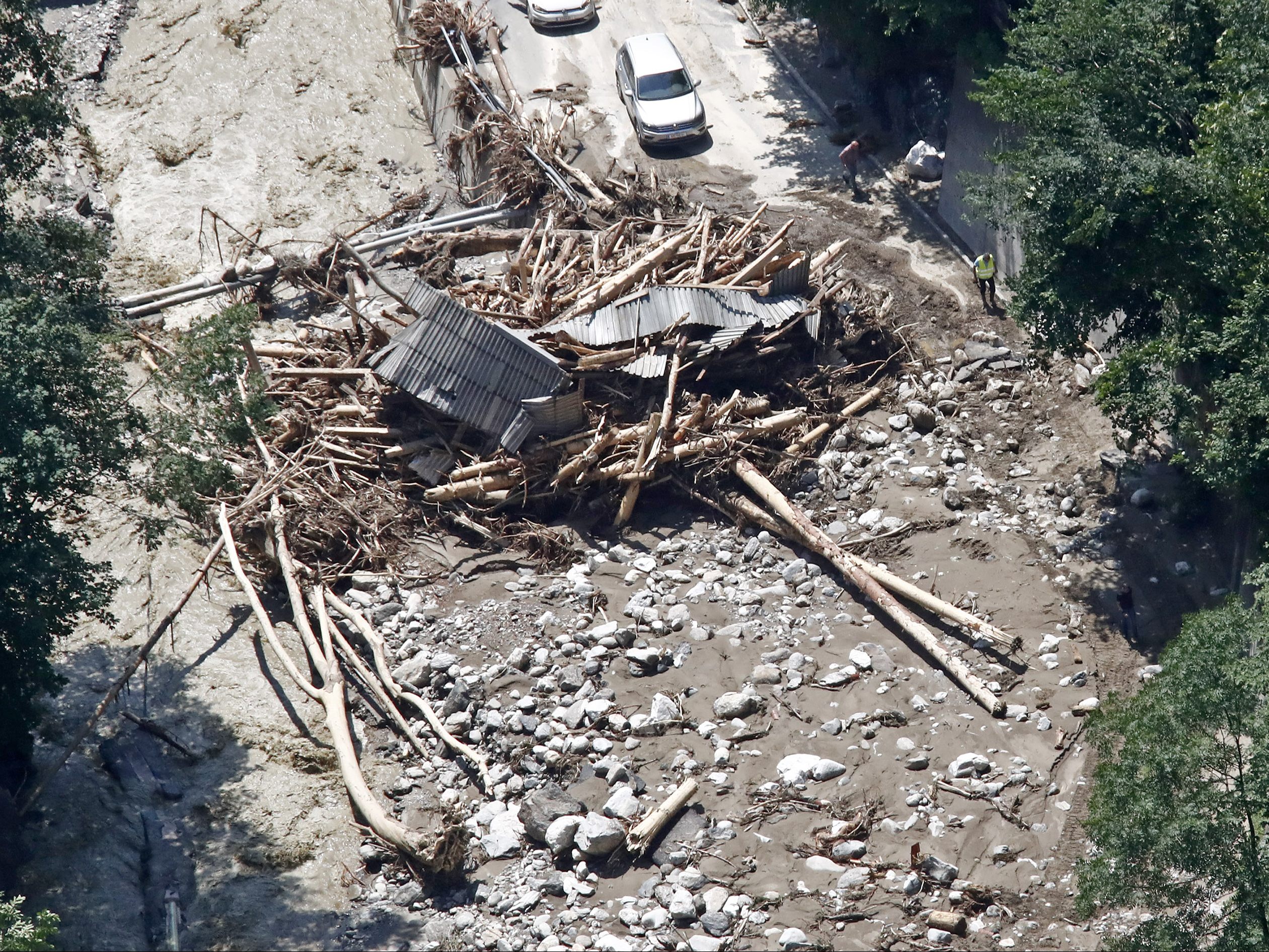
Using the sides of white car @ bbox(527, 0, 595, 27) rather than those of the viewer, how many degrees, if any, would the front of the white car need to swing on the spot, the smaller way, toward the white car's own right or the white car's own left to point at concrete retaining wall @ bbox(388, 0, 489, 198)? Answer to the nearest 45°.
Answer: approximately 45° to the white car's own right

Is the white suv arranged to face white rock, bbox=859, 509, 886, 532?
yes

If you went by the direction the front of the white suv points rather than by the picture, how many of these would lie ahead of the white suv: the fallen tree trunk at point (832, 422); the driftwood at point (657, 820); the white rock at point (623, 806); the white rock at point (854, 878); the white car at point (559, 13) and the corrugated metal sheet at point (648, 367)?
5

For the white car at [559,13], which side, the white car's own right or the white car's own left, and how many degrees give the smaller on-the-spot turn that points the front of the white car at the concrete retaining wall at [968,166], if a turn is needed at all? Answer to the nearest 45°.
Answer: approximately 45° to the white car's own left

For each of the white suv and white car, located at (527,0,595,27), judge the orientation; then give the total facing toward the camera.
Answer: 2
